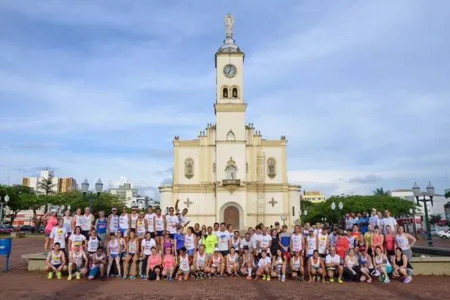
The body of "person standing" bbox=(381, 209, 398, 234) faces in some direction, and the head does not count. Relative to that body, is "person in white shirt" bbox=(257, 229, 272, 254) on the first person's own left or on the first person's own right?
on the first person's own right

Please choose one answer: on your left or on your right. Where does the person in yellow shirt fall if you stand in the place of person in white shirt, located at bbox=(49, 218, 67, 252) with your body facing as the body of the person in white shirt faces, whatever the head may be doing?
on your left

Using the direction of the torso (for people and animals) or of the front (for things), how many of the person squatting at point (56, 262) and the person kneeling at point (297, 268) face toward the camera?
2

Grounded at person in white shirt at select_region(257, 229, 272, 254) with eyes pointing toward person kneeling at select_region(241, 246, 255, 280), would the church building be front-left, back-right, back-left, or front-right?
back-right

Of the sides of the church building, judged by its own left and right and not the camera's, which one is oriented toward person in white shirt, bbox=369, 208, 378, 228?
front

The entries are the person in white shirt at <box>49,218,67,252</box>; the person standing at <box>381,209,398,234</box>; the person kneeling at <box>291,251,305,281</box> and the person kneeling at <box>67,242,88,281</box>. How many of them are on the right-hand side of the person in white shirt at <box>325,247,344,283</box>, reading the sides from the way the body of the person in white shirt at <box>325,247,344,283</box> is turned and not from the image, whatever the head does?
3

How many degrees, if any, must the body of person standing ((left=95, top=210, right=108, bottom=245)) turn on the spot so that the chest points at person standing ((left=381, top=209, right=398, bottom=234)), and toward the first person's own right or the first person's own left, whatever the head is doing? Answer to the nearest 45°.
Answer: approximately 90° to the first person's own left

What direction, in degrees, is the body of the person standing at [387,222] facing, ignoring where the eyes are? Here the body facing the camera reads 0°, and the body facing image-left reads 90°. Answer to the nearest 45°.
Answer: approximately 0°

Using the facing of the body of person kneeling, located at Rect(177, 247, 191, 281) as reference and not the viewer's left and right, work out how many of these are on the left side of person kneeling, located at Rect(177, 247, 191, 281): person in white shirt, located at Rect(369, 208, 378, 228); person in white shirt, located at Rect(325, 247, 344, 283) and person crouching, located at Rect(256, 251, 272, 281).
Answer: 3
